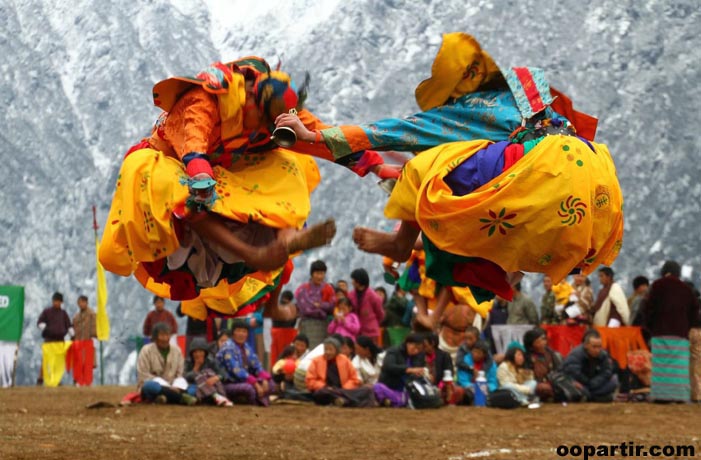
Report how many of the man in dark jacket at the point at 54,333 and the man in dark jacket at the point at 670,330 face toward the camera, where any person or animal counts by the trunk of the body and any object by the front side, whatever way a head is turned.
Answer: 1

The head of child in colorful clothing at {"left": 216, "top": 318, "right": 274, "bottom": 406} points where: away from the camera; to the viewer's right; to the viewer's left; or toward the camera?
toward the camera

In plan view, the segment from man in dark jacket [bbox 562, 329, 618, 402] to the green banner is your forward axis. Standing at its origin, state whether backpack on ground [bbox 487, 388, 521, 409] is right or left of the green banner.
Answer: left

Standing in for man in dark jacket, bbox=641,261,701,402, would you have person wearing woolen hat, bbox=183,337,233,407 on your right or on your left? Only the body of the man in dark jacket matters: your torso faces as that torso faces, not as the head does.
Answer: on your left

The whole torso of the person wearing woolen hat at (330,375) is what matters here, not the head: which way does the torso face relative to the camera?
toward the camera

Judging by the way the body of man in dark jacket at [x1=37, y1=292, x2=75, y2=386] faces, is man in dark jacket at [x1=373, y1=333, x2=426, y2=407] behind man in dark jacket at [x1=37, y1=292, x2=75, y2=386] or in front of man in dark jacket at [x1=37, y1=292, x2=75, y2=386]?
in front

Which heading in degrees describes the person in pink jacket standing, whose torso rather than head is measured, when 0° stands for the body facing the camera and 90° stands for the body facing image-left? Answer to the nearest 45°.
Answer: approximately 45°

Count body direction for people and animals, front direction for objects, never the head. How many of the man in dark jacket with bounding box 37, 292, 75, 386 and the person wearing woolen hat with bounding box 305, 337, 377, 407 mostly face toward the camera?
2

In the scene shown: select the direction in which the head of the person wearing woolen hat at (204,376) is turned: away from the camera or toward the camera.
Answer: toward the camera

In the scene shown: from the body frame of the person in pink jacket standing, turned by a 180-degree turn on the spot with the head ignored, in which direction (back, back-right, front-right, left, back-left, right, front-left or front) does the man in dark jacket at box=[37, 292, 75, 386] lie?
left
